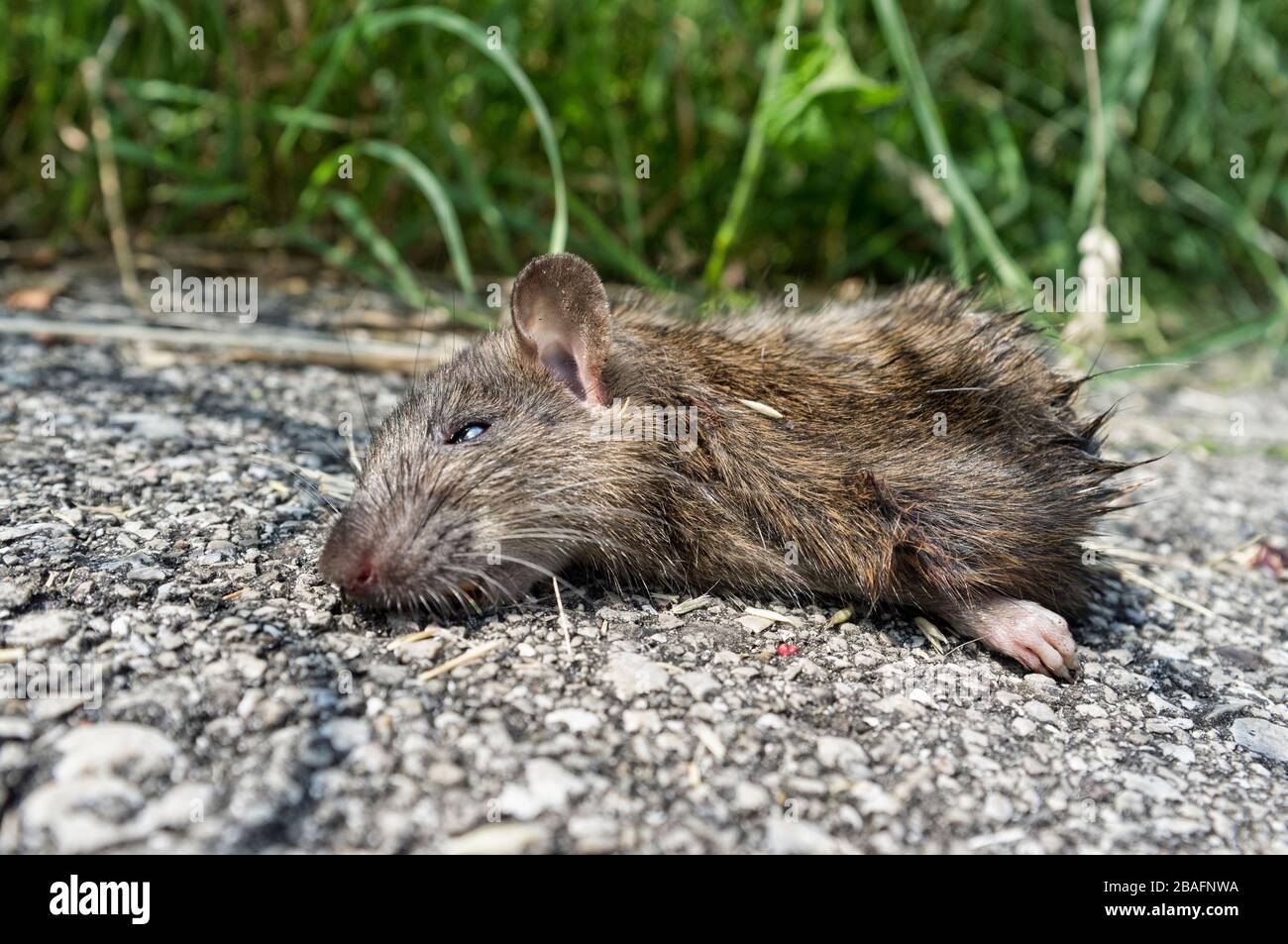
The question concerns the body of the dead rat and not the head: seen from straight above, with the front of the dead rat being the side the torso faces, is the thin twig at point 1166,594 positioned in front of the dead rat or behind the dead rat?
behind

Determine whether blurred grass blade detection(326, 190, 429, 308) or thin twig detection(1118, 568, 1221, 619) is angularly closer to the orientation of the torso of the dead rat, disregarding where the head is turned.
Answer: the blurred grass blade

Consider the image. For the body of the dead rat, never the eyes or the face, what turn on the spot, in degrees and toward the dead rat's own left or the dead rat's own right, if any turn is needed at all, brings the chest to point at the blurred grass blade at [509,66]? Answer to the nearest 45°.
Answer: approximately 45° to the dead rat's own right

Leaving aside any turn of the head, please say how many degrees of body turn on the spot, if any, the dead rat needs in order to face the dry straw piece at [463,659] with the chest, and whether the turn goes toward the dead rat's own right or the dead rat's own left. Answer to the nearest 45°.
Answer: approximately 45° to the dead rat's own left

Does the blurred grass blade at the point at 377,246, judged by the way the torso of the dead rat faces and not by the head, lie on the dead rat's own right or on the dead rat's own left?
on the dead rat's own right

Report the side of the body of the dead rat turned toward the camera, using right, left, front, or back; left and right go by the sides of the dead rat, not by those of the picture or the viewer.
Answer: left
